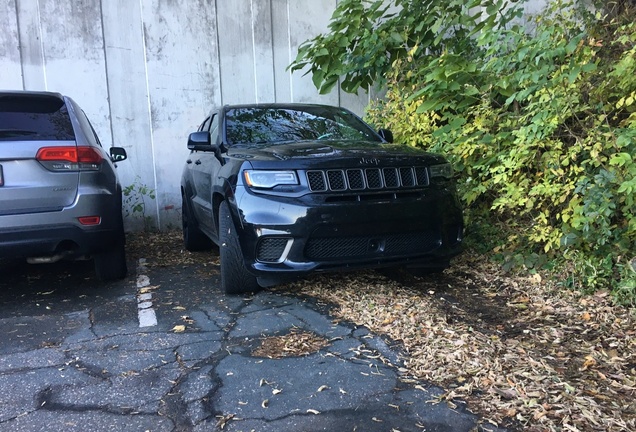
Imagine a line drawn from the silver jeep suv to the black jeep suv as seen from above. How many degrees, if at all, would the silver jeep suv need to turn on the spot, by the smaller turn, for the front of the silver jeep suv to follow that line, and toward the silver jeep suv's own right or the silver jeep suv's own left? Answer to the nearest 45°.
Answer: approximately 135° to the silver jeep suv's own right

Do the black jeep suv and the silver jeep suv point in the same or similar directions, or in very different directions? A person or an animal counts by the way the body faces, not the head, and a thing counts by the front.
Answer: very different directions

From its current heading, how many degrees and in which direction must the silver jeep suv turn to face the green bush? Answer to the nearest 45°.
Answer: approximately 90° to its right

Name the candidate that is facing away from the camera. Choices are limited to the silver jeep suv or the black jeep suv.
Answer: the silver jeep suv

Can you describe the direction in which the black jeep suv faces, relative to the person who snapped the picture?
facing the viewer and to the right of the viewer

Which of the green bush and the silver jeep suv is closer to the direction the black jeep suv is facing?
the green bush

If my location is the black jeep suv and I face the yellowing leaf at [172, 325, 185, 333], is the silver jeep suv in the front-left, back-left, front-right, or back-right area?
front-right

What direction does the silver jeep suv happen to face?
away from the camera

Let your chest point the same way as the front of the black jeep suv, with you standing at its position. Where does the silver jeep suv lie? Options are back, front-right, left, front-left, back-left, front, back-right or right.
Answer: back-right

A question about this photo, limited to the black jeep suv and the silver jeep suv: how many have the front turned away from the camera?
1

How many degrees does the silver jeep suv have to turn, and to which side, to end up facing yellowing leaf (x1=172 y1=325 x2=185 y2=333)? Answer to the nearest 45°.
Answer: approximately 135° to its right
